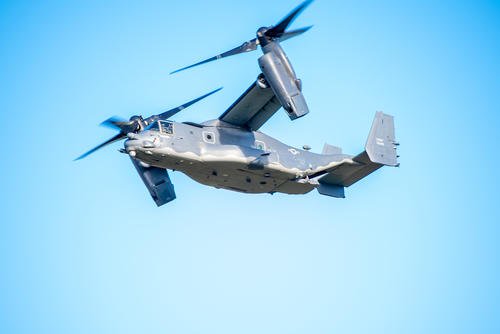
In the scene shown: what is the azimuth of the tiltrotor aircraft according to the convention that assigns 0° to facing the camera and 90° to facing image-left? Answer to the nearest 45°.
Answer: approximately 45°
